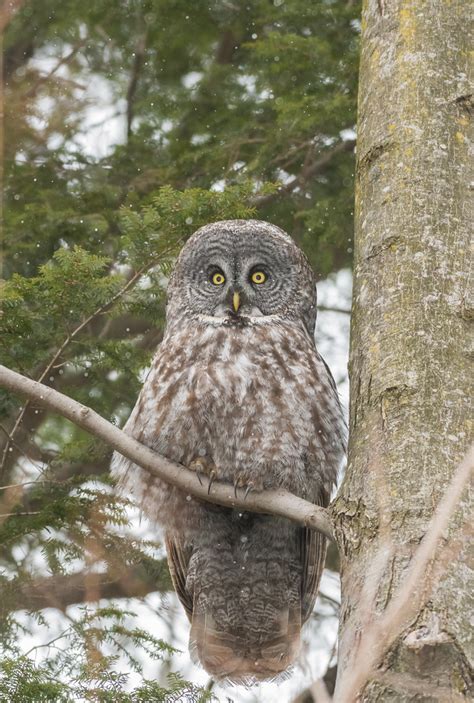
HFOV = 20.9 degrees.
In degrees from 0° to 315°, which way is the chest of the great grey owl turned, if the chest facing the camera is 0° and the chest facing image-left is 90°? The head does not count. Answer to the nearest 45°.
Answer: approximately 0°

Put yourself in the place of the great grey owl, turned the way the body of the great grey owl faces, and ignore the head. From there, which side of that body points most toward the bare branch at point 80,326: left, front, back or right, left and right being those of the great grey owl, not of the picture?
right
